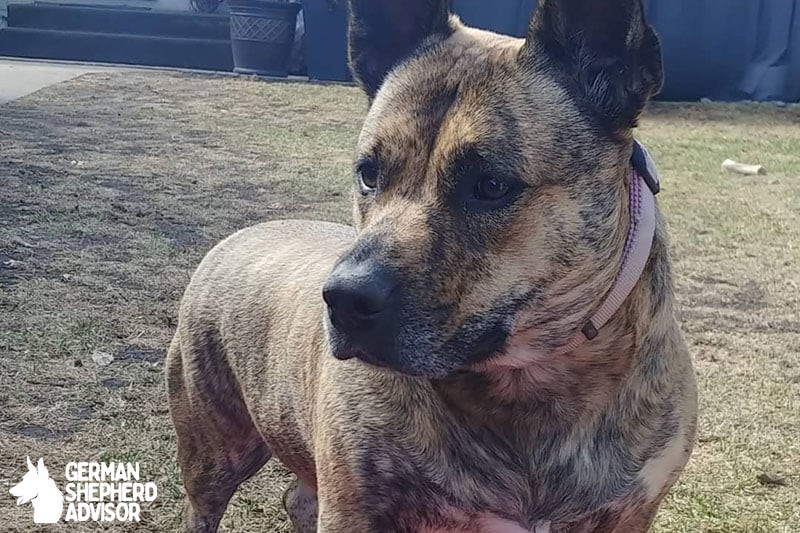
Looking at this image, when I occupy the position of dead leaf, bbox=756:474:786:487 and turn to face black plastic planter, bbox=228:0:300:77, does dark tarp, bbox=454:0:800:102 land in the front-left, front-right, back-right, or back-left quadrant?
front-right

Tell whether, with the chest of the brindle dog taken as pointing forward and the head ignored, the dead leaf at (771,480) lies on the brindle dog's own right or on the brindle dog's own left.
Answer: on the brindle dog's own left

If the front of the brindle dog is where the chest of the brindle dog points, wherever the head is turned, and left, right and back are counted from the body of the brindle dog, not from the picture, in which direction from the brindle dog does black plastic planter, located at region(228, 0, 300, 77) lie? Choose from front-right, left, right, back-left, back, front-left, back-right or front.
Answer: back-left

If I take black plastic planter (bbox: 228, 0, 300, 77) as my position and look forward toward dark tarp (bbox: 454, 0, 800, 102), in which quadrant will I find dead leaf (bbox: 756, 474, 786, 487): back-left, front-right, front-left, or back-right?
front-right

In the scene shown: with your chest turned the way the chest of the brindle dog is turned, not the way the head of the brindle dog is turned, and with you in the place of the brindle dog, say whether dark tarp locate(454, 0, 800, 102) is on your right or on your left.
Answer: on your left

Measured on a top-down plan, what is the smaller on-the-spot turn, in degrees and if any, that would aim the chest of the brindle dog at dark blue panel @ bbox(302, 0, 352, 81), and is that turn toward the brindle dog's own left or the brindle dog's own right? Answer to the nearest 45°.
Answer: approximately 135° to the brindle dog's own left
